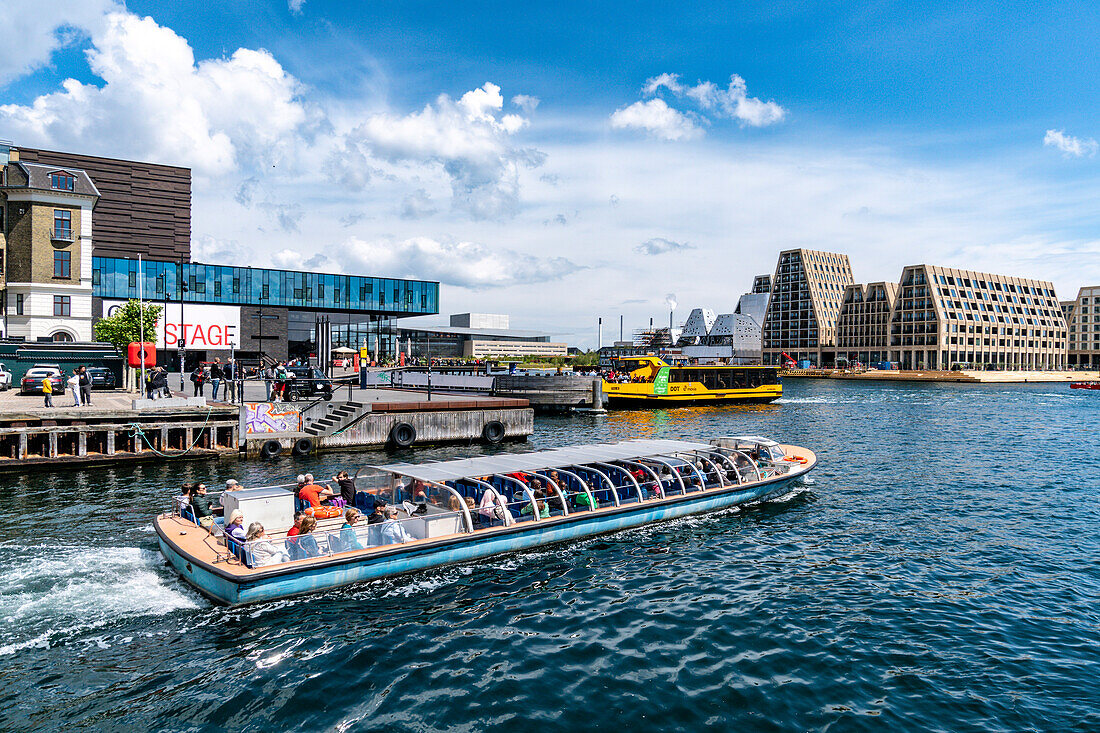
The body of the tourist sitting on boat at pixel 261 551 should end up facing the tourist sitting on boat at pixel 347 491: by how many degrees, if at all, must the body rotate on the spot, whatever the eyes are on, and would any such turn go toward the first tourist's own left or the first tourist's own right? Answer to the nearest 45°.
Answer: approximately 45° to the first tourist's own left

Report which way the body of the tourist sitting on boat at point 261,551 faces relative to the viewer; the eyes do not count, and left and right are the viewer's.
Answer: facing to the right of the viewer

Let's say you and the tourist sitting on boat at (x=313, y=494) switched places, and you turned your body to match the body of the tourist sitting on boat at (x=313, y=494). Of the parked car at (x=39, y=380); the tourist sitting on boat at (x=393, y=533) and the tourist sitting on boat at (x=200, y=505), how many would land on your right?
1

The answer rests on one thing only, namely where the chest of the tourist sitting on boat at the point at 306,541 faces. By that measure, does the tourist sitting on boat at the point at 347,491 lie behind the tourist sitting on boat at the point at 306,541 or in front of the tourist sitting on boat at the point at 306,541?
in front

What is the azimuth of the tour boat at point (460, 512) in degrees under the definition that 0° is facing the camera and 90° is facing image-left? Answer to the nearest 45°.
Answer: approximately 225°

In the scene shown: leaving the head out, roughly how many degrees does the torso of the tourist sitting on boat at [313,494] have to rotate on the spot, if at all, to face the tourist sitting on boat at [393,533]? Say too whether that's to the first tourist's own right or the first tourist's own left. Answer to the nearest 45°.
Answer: approximately 90° to the first tourist's own right

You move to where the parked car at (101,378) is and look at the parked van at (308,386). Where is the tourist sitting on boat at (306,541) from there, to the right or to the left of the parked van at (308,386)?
right

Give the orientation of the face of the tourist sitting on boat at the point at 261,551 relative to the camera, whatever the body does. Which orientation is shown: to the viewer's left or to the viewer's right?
to the viewer's right

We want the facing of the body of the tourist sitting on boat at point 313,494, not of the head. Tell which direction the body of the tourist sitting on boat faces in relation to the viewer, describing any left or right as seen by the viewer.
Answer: facing away from the viewer and to the right of the viewer

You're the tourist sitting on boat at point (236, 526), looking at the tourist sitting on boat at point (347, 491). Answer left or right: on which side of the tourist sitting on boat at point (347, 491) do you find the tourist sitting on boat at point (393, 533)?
right

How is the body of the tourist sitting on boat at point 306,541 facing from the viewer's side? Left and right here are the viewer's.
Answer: facing away from the viewer and to the right of the viewer
